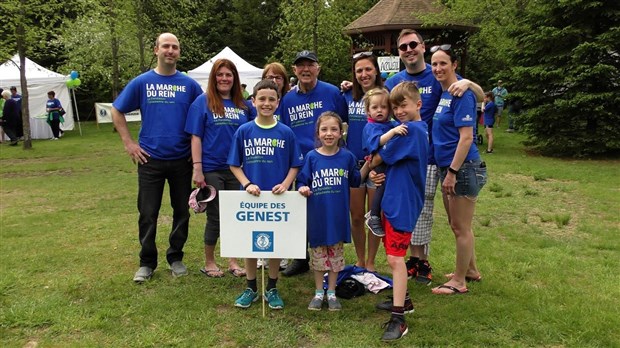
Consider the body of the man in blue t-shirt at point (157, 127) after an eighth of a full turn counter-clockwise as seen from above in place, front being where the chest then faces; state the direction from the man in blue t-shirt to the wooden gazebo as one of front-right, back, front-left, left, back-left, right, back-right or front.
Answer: left

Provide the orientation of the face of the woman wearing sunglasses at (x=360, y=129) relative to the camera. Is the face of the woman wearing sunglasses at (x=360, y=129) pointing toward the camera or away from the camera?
toward the camera

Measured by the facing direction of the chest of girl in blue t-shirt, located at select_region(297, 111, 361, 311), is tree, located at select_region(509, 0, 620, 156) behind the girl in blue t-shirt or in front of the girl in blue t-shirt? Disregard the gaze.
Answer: behind

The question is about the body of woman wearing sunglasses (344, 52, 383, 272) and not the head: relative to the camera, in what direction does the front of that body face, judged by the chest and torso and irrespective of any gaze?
toward the camera

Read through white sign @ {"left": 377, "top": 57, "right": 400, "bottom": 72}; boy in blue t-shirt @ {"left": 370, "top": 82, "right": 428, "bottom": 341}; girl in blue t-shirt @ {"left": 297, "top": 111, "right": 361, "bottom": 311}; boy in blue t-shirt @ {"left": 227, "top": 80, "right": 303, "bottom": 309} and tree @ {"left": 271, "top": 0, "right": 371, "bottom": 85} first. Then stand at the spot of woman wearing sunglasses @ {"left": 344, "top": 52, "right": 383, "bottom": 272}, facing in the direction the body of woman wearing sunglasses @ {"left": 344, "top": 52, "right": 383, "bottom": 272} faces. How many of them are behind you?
2

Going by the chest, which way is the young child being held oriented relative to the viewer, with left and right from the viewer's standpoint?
facing the viewer and to the right of the viewer

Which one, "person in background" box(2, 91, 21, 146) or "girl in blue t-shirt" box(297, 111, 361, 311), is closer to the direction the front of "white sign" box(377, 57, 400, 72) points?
the girl in blue t-shirt

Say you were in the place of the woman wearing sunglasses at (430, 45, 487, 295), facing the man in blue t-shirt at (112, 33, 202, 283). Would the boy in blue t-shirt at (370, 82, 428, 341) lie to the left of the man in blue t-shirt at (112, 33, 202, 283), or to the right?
left

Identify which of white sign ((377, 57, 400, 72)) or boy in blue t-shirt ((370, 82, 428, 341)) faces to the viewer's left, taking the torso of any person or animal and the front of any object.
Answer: the boy in blue t-shirt

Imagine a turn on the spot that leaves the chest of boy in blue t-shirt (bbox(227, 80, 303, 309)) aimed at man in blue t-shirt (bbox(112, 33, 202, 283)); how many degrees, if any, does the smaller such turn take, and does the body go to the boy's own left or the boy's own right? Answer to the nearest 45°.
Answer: approximately 135° to the boy's own right

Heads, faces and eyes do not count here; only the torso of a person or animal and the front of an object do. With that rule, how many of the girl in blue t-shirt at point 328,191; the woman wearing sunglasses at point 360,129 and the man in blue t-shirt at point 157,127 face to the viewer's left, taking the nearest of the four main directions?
0

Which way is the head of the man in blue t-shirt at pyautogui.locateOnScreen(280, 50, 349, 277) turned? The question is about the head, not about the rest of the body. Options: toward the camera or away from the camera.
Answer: toward the camera

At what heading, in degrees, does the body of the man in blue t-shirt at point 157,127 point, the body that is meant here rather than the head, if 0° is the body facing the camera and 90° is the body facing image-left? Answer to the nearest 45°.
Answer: approximately 0°

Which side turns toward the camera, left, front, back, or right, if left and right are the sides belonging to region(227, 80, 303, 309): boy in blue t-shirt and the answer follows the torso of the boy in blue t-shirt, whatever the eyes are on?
front

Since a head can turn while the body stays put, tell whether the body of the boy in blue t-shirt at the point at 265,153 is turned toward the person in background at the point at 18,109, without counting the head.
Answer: no

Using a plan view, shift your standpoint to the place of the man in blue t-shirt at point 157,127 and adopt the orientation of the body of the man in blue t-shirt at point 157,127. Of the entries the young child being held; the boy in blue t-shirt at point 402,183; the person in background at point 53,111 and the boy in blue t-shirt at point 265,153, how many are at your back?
1

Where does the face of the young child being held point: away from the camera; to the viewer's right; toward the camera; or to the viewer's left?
toward the camera

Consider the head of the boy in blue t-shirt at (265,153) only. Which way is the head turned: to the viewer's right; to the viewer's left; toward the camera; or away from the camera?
toward the camera

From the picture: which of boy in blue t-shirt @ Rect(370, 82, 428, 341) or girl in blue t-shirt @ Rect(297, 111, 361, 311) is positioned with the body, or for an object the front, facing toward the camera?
the girl in blue t-shirt

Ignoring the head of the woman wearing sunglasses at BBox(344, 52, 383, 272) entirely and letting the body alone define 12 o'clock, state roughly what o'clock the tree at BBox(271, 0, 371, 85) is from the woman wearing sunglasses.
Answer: The tree is roughly at 6 o'clock from the woman wearing sunglasses.
